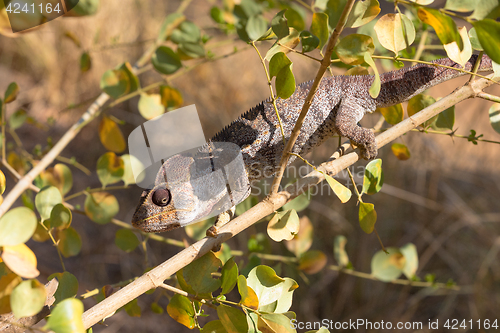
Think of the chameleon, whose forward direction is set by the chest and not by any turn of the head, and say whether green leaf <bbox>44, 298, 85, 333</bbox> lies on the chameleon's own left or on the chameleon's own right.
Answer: on the chameleon's own left

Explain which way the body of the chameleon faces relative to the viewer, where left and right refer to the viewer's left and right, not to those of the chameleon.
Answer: facing to the left of the viewer
